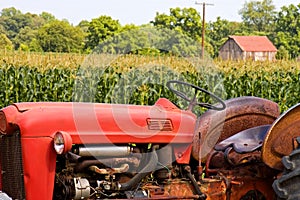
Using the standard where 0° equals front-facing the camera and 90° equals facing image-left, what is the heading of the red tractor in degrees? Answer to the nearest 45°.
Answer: approximately 45°
